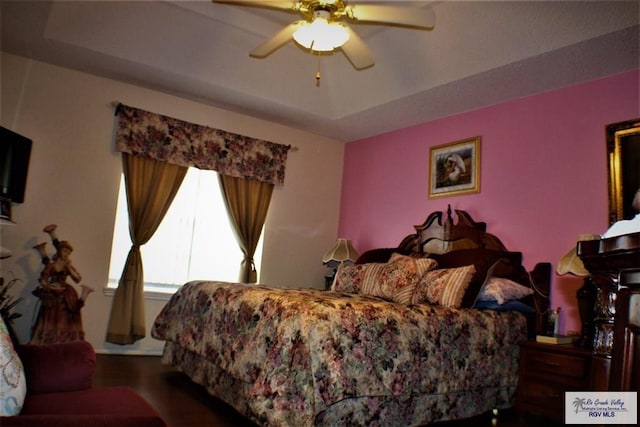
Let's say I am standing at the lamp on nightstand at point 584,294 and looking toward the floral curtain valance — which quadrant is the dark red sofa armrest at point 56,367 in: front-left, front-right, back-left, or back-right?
front-left

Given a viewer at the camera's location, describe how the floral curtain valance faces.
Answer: facing the viewer and to the right of the viewer

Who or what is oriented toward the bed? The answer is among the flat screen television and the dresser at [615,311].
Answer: the flat screen television

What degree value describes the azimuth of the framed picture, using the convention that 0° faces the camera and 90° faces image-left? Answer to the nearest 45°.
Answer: approximately 45°

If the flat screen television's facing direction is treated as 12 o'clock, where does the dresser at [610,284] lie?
The dresser is roughly at 1 o'clock from the flat screen television.

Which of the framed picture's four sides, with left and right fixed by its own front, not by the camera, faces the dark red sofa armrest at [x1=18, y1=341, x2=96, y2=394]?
front

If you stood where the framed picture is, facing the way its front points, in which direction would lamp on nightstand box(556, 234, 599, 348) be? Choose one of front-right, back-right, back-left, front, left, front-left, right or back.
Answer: left

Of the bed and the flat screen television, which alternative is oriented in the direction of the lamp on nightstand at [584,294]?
the flat screen television

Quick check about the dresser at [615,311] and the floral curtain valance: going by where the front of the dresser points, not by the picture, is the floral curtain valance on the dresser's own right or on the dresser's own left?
on the dresser's own right

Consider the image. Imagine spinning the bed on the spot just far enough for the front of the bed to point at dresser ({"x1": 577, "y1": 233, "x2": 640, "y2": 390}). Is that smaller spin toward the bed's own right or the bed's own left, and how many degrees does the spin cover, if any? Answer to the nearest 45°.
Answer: approximately 45° to the bed's own left

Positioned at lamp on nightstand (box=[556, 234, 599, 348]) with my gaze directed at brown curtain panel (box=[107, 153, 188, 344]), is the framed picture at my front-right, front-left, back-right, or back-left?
front-right

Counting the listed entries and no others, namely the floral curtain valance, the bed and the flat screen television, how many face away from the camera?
0

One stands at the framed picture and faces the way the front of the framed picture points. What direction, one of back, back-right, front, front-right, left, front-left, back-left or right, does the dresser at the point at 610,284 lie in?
front-left

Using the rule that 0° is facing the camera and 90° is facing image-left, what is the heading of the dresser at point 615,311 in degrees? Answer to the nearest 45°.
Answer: approximately 45°

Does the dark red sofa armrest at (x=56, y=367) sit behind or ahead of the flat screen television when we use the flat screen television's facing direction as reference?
ahead
